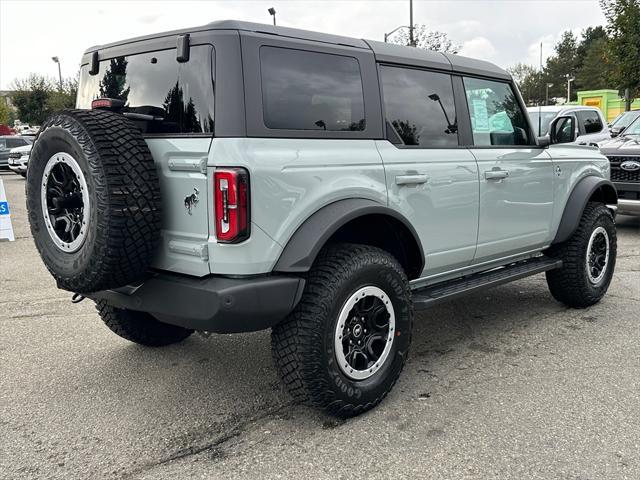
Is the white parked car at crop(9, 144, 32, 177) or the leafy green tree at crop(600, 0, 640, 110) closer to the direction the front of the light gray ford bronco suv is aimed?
the leafy green tree

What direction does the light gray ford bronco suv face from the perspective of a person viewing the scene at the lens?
facing away from the viewer and to the right of the viewer

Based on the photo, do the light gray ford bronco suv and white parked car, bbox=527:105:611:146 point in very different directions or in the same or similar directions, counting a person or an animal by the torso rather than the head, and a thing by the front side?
very different directions

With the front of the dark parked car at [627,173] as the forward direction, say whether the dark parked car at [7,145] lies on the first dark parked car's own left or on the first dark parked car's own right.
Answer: on the first dark parked car's own right

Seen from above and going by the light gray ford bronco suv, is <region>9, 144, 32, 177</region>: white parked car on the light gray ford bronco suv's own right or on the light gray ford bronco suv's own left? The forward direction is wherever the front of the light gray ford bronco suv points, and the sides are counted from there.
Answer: on the light gray ford bronco suv's own left

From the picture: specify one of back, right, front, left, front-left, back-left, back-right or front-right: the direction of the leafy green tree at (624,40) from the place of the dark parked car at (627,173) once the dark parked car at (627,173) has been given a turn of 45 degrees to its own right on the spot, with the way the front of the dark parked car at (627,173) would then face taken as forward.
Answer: right

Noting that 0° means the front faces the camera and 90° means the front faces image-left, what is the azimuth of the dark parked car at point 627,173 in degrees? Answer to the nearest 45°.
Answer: approximately 45°
